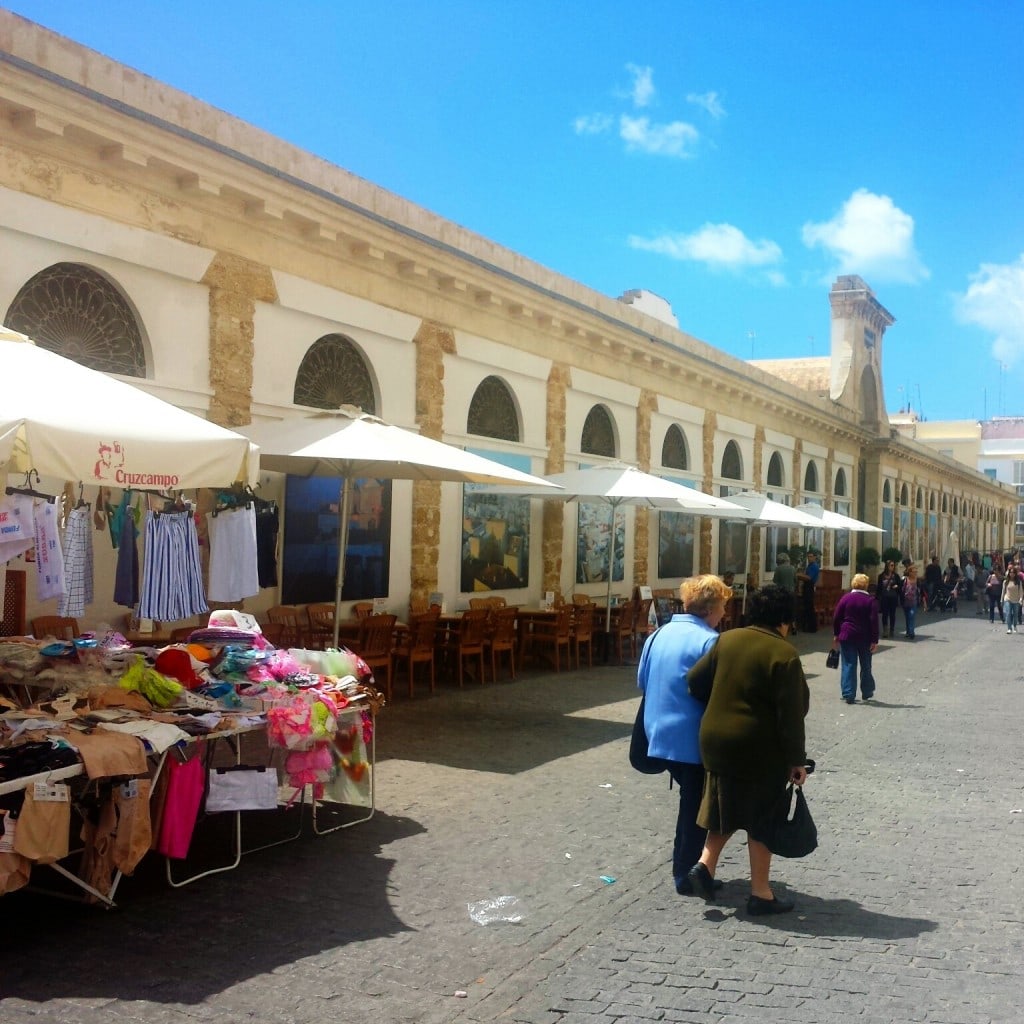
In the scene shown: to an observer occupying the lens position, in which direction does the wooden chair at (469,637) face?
facing away from the viewer and to the left of the viewer

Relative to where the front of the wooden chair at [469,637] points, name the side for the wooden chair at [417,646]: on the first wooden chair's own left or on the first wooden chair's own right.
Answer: on the first wooden chair's own left

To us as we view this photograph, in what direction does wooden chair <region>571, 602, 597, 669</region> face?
facing away from the viewer and to the left of the viewer
